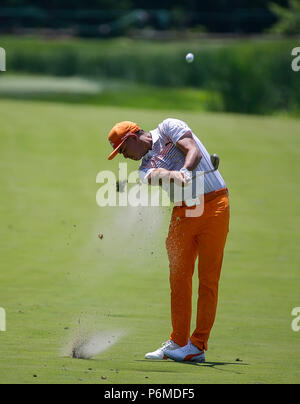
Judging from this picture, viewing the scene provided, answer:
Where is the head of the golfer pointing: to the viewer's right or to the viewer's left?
to the viewer's left

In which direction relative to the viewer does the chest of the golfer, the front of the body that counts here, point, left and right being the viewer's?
facing to the left of the viewer
